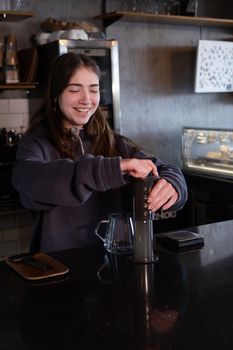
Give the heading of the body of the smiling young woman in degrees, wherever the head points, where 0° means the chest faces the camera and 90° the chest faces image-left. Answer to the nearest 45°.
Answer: approximately 315°

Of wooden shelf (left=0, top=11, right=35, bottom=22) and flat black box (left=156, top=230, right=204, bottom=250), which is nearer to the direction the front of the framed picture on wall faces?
the flat black box

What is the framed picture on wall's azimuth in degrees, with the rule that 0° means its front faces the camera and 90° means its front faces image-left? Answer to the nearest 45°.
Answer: approximately 0°

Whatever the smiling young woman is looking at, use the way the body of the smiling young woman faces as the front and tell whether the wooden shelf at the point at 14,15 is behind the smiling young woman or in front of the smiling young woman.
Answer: behind

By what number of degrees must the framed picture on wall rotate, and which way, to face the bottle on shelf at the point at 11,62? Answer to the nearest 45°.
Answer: approximately 45° to its right

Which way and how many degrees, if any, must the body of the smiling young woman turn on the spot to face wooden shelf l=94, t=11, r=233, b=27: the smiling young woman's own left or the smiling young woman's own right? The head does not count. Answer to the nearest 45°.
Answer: approximately 135° to the smiling young woman's own left

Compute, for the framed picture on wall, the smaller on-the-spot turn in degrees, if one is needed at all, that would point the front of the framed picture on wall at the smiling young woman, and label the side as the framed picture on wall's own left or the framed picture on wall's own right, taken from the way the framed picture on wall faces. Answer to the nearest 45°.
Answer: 0° — it already faces them

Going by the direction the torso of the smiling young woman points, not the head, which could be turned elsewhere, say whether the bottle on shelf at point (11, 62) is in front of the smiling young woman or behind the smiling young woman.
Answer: behind

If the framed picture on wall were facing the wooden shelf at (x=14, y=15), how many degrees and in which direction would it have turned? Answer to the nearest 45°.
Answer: approximately 45° to its right
